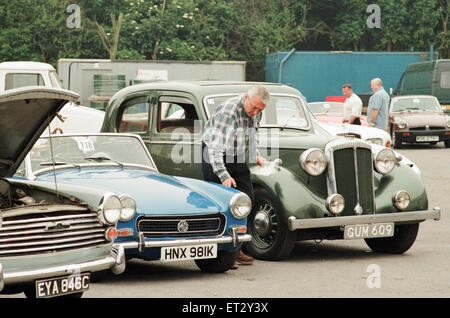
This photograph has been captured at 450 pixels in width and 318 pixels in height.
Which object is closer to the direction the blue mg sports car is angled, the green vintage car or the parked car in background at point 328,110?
the green vintage car

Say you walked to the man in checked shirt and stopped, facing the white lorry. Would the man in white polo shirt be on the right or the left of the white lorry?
right

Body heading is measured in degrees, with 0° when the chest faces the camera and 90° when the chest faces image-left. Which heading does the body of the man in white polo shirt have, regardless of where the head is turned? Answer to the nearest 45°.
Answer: approximately 45°

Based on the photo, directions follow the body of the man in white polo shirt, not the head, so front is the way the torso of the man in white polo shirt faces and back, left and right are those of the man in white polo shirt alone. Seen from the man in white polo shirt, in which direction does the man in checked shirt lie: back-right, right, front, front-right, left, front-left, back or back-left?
front-left

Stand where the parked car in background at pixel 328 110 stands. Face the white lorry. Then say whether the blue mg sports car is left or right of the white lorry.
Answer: left

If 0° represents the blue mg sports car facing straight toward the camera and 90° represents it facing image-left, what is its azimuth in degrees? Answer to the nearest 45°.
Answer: approximately 315°

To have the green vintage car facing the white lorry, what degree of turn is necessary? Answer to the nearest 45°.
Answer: approximately 180°

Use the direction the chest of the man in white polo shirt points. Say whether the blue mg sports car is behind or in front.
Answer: in front

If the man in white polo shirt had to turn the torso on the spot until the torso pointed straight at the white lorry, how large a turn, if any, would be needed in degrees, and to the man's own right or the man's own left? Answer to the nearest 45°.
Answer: approximately 45° to the man's own right
